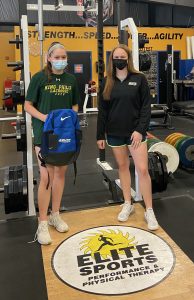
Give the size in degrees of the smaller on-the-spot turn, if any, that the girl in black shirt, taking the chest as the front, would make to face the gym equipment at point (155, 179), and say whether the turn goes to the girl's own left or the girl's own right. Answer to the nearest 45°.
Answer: approximately 180°

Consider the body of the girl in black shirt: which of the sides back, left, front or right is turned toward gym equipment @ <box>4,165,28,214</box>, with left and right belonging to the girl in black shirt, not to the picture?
right

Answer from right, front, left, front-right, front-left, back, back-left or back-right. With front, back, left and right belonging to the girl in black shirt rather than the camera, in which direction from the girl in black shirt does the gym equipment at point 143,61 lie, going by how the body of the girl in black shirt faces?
back

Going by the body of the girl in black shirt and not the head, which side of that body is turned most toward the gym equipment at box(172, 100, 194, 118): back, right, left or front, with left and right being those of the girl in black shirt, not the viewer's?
back

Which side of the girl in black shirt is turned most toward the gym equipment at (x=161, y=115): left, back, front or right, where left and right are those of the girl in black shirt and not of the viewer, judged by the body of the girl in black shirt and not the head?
back

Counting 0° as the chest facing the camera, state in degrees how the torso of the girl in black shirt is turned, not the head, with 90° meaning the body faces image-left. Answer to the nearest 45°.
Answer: approximately 0°

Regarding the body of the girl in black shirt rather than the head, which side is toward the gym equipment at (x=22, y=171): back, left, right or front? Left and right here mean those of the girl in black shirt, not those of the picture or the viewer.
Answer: right
